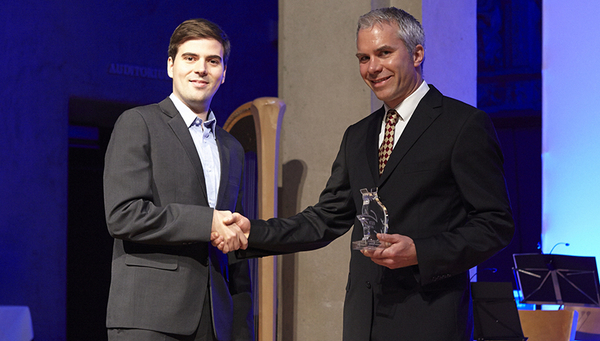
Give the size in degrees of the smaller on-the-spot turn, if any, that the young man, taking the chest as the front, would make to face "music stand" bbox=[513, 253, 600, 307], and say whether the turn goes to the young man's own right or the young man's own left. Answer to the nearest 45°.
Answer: approximately 90° to the young man's own left

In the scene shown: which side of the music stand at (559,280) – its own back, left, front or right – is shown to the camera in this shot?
back

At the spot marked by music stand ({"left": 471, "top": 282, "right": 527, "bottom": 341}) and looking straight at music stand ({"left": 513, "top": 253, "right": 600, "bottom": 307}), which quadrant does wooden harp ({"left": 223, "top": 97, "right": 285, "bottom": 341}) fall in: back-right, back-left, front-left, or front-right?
back-left

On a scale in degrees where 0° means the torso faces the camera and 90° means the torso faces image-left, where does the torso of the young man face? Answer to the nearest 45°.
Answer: approximately 315°

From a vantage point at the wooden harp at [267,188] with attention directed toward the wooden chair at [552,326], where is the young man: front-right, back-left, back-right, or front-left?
back-right

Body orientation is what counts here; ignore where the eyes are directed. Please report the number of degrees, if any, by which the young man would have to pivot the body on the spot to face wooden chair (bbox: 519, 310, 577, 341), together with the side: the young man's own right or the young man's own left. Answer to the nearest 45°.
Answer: approximately 90° to the young man's own left

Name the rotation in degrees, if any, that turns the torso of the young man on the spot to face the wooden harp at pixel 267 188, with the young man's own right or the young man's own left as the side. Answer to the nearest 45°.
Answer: approximately 135° to the young man's own left

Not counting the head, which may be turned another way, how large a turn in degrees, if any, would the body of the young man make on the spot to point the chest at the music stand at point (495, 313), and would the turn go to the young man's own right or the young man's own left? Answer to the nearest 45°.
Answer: approximately 90° to the young man's own left

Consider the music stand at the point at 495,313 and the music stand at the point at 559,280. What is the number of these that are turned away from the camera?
2
